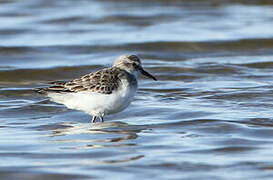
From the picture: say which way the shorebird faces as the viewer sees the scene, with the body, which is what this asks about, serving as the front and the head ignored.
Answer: to the viewer's right
